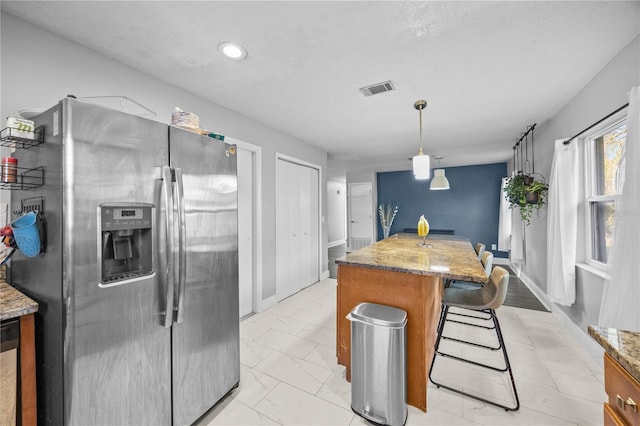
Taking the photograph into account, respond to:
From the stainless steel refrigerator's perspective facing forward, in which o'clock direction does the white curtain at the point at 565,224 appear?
The white curtain is roughly at 11 o'clock from the stainless steel refrigerator.

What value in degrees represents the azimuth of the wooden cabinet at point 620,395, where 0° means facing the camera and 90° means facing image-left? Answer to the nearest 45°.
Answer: approximately 45°

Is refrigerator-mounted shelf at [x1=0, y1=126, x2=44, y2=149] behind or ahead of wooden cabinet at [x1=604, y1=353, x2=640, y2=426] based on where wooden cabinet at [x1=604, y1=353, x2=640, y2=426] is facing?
ahead

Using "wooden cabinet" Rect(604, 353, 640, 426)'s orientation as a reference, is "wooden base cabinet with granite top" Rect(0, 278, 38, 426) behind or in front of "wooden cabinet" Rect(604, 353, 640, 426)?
in front

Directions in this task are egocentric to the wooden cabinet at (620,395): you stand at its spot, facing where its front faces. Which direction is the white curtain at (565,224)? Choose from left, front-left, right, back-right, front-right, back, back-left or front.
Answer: back-right

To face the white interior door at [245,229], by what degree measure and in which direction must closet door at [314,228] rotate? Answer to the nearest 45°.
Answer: approximately 90° to its right

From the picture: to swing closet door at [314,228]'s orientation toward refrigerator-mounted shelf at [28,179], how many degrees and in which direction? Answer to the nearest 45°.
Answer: approximately 90° to its right

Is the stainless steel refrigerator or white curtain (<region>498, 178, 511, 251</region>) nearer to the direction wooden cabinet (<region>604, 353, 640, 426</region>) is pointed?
the stainless steel refrigerator

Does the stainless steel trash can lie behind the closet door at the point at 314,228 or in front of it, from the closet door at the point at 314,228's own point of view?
in front

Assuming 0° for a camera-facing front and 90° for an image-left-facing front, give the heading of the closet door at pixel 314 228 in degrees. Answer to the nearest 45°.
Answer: approximately 315°

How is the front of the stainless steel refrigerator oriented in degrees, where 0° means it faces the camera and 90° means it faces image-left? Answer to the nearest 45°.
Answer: approximately 315°
